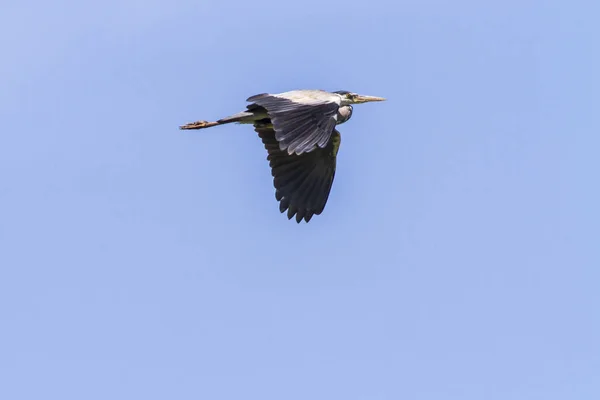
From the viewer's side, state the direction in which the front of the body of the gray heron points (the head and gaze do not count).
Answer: to the viewer's right
